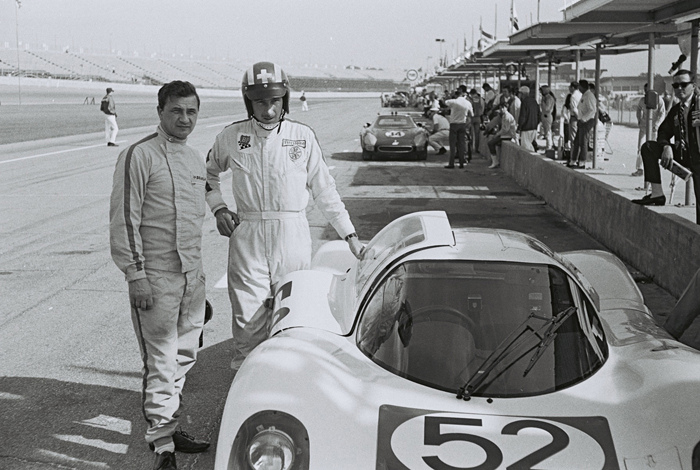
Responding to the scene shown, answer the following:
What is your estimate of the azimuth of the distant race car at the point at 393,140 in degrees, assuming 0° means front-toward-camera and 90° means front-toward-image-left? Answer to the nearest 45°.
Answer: approximately 0°

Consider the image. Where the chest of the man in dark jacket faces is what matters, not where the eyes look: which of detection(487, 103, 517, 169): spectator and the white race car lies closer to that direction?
the white race car

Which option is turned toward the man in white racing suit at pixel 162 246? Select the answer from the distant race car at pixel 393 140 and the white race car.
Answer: the distant race car

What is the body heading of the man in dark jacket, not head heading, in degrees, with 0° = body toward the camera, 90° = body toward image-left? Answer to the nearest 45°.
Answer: approximately 45°

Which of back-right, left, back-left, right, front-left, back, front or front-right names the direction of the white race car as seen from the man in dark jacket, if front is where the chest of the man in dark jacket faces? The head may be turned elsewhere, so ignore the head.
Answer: front-left

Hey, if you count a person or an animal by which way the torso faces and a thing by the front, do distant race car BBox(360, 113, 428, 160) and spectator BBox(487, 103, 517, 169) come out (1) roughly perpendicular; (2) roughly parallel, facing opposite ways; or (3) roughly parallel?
roughly perpendicular

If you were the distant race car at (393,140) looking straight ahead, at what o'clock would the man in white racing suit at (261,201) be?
The man in white racing suit is roughly at 12 o'clock from the distant race car.

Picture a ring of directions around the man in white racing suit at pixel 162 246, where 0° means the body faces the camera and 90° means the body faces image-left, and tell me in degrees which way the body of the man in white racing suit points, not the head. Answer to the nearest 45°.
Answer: approximately 315°

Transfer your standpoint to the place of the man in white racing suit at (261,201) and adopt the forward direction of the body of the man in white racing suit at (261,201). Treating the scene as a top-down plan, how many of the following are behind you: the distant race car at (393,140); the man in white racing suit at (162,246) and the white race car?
1
